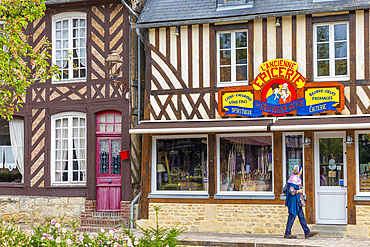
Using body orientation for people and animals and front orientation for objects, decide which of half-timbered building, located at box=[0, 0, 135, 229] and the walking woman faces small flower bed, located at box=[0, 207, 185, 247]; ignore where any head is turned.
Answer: the half-timbered building

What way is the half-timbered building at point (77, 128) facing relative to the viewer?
toward the camera

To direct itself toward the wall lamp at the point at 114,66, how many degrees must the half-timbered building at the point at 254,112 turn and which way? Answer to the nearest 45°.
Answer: approximately 90° to its right

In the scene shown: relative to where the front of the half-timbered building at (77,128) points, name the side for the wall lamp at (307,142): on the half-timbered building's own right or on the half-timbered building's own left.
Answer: on the half-timbered building's own left

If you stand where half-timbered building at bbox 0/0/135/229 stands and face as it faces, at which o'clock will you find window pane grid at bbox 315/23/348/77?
The window pane grid is roughly at 10 o'clock from the half-timbered building.

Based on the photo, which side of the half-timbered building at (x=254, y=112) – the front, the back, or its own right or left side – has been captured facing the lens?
front

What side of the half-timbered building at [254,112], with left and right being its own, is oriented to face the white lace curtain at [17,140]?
right

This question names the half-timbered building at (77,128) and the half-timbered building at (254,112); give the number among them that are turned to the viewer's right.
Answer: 0

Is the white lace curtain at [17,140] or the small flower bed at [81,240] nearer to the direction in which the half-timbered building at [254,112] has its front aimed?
the small flower bed

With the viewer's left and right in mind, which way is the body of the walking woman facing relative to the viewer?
facing to the right of the viewer

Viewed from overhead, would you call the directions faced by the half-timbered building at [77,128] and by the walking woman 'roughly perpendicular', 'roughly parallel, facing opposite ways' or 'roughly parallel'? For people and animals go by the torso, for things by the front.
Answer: roughly perpendicular

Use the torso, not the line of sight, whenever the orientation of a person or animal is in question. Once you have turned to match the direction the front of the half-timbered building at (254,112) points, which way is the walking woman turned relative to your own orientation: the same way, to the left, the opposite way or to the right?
to the left
